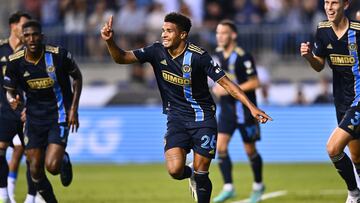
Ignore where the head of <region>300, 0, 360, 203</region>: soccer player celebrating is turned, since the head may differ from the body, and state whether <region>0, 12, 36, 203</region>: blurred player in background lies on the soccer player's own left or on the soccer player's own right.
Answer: on the soccer player's own right

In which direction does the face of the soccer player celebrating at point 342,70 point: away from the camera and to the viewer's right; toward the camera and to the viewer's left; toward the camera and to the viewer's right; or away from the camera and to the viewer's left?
toward the camera and to the viewer's left

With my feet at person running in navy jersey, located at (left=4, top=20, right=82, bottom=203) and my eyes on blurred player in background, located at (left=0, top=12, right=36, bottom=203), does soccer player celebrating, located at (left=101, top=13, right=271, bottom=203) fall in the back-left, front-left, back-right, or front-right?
back-right

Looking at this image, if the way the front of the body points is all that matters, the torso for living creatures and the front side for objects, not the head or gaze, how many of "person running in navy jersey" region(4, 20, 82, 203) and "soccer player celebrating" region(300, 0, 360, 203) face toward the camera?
2

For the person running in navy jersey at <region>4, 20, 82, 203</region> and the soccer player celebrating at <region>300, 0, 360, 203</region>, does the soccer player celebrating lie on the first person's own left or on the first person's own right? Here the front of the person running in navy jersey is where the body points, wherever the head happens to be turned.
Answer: on the first person's own left

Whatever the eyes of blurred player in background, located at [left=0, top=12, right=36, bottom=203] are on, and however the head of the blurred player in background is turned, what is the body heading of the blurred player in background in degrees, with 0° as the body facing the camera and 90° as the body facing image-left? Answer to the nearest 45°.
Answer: approximately 315°
